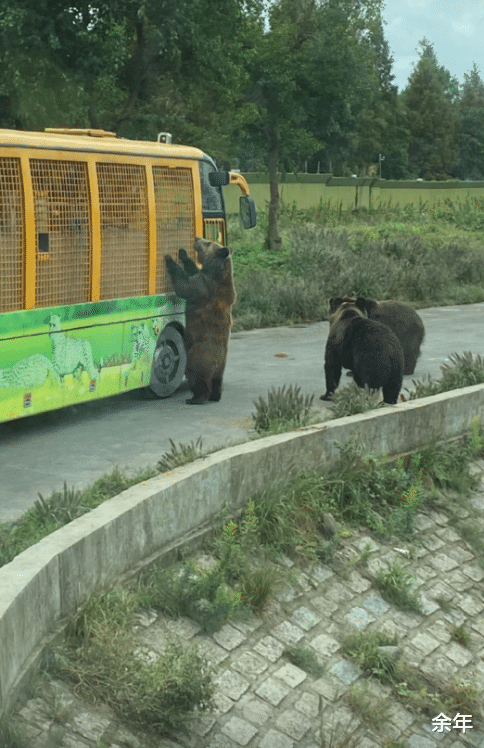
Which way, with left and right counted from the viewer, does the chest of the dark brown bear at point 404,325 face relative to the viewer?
facing to the left of the viewer

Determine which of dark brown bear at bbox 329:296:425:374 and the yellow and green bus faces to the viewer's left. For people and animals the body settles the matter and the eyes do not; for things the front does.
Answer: the dark brown bear

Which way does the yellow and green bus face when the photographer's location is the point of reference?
facing away from the viewer and to the right of the viewer

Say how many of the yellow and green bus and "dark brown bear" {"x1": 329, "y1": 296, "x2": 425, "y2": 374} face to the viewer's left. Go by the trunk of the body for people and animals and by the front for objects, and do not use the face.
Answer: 1

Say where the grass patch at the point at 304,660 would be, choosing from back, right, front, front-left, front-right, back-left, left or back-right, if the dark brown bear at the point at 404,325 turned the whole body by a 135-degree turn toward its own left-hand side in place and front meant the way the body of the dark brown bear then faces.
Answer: front-right

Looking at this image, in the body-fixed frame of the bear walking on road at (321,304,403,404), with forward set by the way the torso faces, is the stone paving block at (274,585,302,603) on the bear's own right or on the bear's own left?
on the bear's own left

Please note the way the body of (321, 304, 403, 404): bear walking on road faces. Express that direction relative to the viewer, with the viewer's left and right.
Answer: facing away from the viewer and to the left of the viewer

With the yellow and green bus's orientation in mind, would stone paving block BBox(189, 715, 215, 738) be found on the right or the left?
on its right

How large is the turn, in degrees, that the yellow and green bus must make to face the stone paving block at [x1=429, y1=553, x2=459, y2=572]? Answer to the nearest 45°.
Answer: approximately 90° to its right
